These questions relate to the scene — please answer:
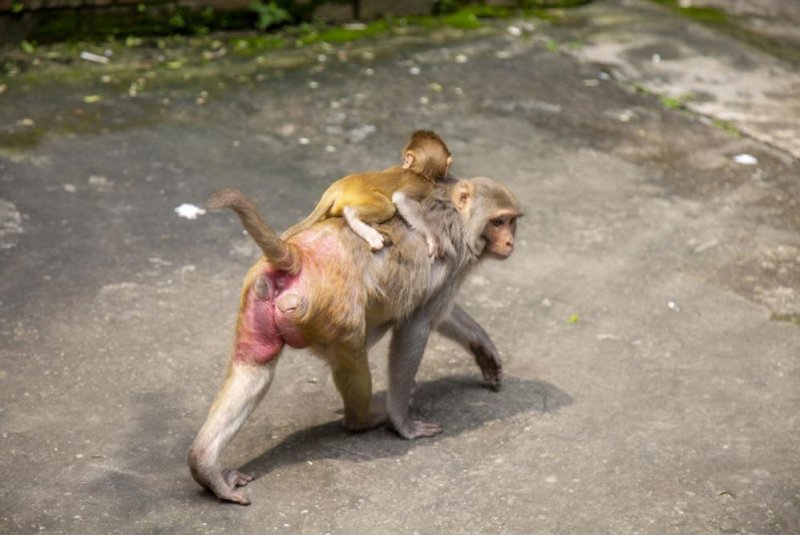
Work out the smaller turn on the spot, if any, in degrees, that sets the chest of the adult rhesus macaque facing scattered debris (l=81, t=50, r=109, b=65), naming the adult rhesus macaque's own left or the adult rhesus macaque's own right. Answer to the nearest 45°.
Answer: approximately 90° to the adult rhesus macaque's own left

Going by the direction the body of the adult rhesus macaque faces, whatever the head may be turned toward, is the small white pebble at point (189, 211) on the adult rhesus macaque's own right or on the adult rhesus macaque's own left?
on the adult rhesus macaque's own left

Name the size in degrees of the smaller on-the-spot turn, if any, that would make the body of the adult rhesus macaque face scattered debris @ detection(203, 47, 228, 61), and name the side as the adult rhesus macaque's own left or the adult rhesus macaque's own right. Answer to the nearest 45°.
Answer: approximately 45° to the adult rhesus macaque's own left

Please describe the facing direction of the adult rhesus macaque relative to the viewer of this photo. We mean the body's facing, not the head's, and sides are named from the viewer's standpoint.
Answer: facing away from the viewer and to the right of the viewer
